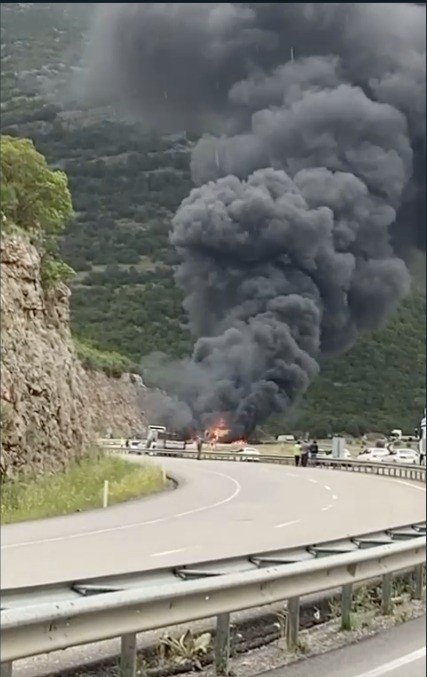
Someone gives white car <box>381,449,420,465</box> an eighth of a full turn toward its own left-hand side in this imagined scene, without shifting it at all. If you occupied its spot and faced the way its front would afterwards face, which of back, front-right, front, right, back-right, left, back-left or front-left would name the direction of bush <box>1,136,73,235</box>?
front

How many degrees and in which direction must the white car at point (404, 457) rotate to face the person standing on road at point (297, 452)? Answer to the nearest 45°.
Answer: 0° — it already faces them

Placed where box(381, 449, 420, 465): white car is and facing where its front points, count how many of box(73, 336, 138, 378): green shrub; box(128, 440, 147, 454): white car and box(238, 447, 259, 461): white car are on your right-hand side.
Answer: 0

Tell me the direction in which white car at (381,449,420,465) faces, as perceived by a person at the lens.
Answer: facing to the left of the viewer
